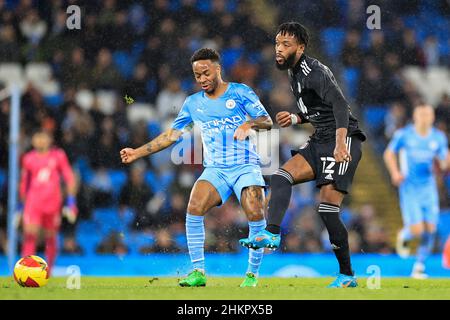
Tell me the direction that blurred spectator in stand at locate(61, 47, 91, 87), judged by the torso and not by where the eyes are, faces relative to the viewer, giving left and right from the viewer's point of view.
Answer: facing the viewer

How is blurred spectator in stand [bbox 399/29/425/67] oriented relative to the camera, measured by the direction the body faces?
toward the camera

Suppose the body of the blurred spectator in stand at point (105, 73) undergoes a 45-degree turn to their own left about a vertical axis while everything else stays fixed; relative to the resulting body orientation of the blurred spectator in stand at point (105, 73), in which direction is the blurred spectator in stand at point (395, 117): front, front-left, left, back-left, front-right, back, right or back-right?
front-left

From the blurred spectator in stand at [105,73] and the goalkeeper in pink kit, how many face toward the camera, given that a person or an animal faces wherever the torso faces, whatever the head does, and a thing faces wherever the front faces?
2

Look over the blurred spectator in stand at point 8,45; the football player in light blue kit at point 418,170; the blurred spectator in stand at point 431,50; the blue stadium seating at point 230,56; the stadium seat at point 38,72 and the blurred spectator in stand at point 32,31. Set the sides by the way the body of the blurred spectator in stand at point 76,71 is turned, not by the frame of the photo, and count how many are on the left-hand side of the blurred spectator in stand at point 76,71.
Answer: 3

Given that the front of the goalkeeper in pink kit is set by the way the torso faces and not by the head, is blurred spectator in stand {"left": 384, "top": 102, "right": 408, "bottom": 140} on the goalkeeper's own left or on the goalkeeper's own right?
on the goalkeeper's own left

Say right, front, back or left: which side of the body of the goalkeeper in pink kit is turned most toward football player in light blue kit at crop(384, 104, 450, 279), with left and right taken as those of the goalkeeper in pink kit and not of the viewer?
left

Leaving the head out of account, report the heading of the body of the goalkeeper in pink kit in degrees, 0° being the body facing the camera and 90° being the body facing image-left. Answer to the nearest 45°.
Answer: approximately 0°

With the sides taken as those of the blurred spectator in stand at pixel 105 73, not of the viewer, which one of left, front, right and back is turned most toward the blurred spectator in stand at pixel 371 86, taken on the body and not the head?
left

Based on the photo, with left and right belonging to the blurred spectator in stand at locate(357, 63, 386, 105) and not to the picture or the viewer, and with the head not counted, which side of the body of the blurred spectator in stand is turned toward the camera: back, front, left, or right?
front

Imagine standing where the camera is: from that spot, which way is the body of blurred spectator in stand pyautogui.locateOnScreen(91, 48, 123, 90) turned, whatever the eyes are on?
toward the camera

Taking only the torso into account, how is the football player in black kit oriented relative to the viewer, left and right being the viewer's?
facing the viewer and to the left of the viewer
